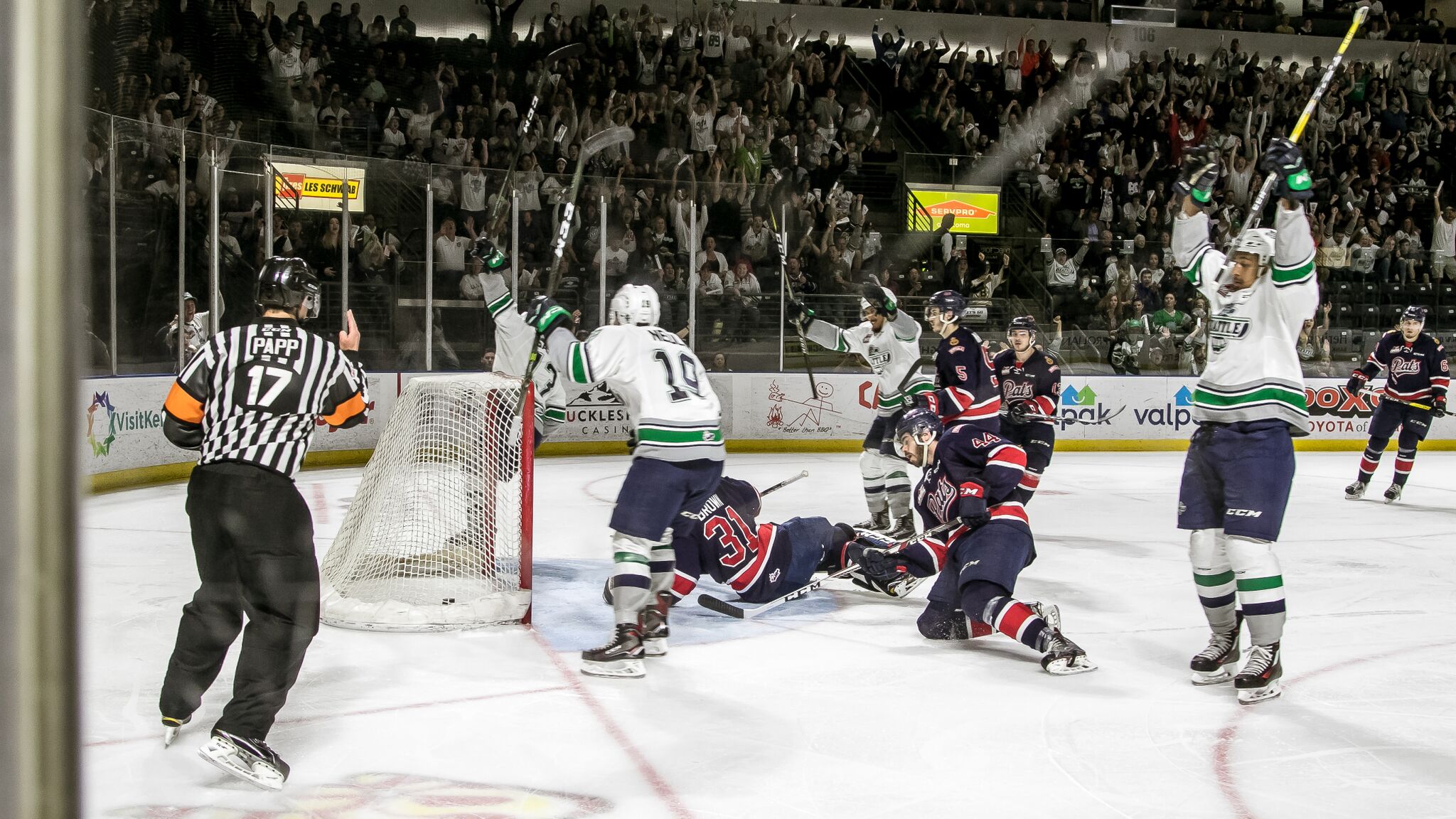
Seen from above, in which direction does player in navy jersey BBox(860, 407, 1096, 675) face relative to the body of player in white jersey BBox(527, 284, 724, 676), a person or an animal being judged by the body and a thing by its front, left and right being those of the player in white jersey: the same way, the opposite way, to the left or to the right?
to the left

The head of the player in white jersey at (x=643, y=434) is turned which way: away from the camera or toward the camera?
away from the camera

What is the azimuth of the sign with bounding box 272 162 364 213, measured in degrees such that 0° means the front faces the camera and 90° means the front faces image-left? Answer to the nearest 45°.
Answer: approximately 0°

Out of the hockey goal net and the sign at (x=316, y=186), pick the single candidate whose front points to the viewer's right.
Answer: the hockey goal net

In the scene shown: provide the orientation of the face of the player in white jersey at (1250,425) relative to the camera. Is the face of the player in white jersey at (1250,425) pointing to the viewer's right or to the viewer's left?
to the viewer's left

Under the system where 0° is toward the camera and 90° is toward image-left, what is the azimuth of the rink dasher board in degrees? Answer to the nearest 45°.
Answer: approximately 0°

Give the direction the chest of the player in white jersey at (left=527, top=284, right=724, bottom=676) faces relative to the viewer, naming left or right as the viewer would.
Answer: facing away from the viewer and to the left of the viewer

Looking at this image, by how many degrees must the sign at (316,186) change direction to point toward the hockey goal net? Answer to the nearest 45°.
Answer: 0° — it already faces it

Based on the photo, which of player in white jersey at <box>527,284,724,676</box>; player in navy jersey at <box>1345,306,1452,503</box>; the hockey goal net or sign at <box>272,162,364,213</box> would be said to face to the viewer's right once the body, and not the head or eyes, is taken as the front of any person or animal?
the hockey goal net

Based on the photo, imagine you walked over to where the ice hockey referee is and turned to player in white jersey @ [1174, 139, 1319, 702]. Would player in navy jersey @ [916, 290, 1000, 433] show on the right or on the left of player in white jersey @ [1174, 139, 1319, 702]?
left

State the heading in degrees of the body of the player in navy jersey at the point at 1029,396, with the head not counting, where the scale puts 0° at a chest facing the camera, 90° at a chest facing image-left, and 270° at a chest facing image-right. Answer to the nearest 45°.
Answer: approximately 45°

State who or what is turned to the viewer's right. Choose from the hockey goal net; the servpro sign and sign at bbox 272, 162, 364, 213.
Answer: the hockey goal net

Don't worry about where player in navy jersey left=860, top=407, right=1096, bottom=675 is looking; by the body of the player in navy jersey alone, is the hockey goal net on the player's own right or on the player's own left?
on the player's own right
